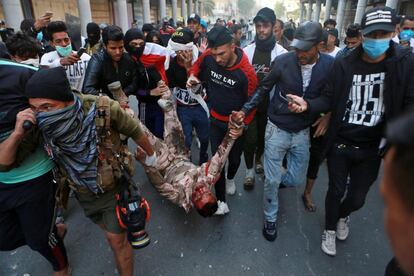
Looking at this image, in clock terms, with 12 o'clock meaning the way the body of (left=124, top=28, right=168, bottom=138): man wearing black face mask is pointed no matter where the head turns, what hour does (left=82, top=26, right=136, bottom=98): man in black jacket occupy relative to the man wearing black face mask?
The man in black jacket is roughly at 3 o'clock from the man wearing black face mask.

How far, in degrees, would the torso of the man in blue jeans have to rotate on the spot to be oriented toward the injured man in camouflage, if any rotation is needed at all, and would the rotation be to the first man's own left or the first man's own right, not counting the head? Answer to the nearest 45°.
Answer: approximately 90° to the first man's own right

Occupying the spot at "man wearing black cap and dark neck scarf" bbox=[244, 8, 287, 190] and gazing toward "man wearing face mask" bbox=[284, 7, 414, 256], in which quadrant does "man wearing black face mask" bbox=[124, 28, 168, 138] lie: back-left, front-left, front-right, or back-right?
back-right

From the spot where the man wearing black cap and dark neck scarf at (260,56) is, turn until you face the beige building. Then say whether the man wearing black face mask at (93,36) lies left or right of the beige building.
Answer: left

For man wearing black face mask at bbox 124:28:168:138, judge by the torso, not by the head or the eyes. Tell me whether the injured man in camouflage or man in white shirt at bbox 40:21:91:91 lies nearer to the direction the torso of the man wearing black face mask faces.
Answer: the injured man in camouflage

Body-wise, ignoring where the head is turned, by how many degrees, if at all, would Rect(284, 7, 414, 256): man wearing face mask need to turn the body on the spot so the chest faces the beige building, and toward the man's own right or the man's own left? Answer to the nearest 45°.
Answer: approximately 135° to the man's own right

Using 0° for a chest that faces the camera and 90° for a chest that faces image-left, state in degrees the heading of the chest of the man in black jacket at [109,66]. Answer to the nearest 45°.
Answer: approximately 315°

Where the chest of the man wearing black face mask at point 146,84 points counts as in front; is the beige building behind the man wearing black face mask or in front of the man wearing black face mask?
behind
